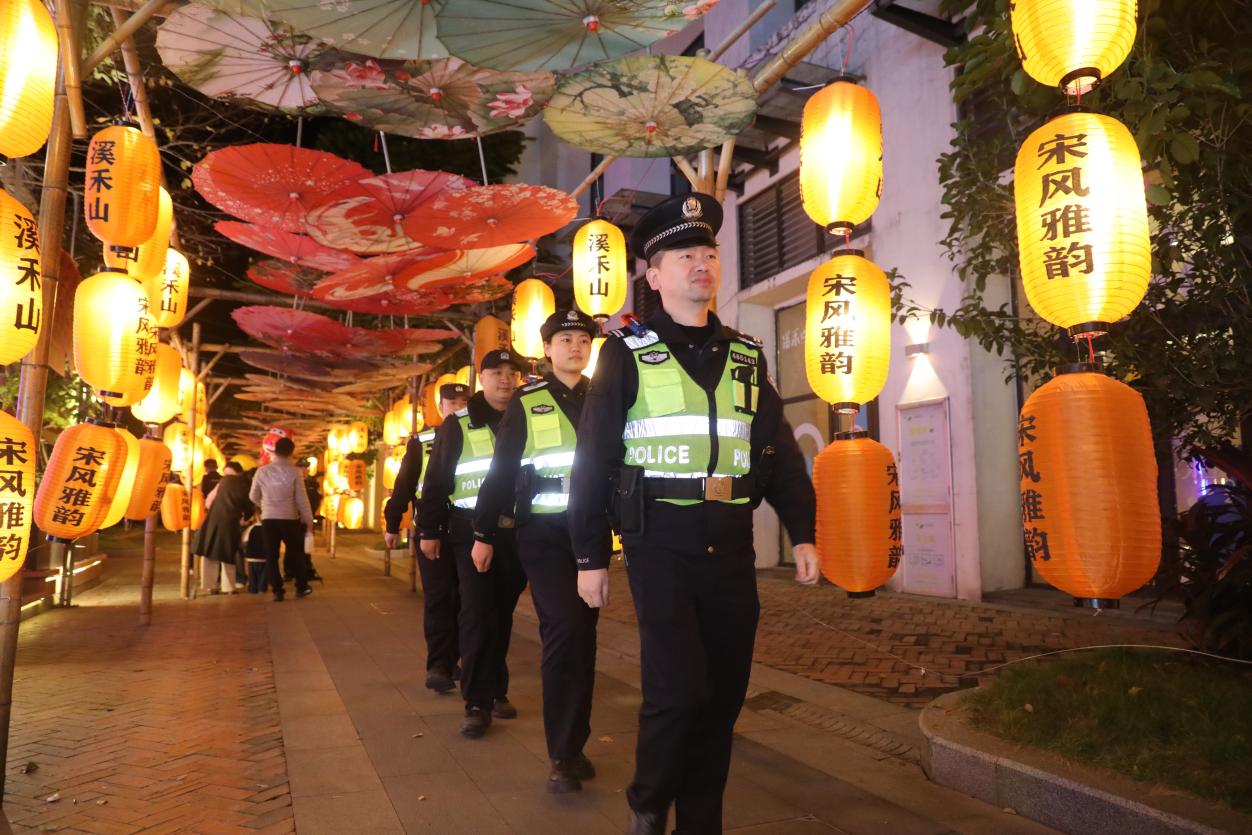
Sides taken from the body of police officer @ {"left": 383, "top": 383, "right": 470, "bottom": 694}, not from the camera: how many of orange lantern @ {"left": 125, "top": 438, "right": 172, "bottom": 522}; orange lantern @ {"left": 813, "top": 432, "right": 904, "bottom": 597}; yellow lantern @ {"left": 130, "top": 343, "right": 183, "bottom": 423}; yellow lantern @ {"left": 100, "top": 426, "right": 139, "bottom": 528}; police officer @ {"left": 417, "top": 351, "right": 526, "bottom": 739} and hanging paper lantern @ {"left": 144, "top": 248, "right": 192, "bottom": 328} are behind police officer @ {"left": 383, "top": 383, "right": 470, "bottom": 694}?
4

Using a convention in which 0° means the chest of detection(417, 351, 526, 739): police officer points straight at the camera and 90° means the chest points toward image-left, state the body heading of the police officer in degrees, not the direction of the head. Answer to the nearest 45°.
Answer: approximately 315°

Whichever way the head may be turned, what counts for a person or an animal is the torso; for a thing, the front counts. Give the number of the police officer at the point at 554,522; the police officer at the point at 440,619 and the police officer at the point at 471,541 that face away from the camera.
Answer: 0

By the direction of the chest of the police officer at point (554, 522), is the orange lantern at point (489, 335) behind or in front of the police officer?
behind

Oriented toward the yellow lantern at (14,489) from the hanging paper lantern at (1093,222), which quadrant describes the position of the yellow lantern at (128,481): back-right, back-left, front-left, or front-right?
front-right

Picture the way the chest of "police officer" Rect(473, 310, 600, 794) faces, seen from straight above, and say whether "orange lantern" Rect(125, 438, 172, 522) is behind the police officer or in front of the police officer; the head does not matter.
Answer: behind

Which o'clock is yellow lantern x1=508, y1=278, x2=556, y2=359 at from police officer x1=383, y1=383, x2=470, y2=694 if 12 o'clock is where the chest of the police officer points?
The yellow lantern is roughly at 8 o'clock from the police officer.

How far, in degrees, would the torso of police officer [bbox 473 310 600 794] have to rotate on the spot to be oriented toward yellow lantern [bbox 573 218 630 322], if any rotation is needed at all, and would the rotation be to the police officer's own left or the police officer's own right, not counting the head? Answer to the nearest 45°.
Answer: approximately 135° to the police officer's own left

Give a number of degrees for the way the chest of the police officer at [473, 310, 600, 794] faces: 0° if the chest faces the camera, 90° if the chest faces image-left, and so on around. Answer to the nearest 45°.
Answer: approximately 315°

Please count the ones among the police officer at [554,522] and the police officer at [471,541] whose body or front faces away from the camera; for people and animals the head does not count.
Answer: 0

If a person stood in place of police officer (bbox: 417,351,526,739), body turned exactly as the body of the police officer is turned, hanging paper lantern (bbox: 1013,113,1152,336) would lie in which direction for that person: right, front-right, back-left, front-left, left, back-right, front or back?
front

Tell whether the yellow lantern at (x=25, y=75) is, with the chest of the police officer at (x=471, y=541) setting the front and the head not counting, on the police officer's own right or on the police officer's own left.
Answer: on the police officer's own right

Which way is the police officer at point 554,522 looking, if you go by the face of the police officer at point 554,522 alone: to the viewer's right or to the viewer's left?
to the viewer's right

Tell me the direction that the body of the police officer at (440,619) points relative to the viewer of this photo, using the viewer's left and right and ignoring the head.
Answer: facing the viewer and to the right of the viewer

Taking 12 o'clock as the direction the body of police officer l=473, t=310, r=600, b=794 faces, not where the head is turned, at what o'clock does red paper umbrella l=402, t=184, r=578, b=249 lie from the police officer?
The red paper umbrella is roughly at 7 o'clock from the police officer.
